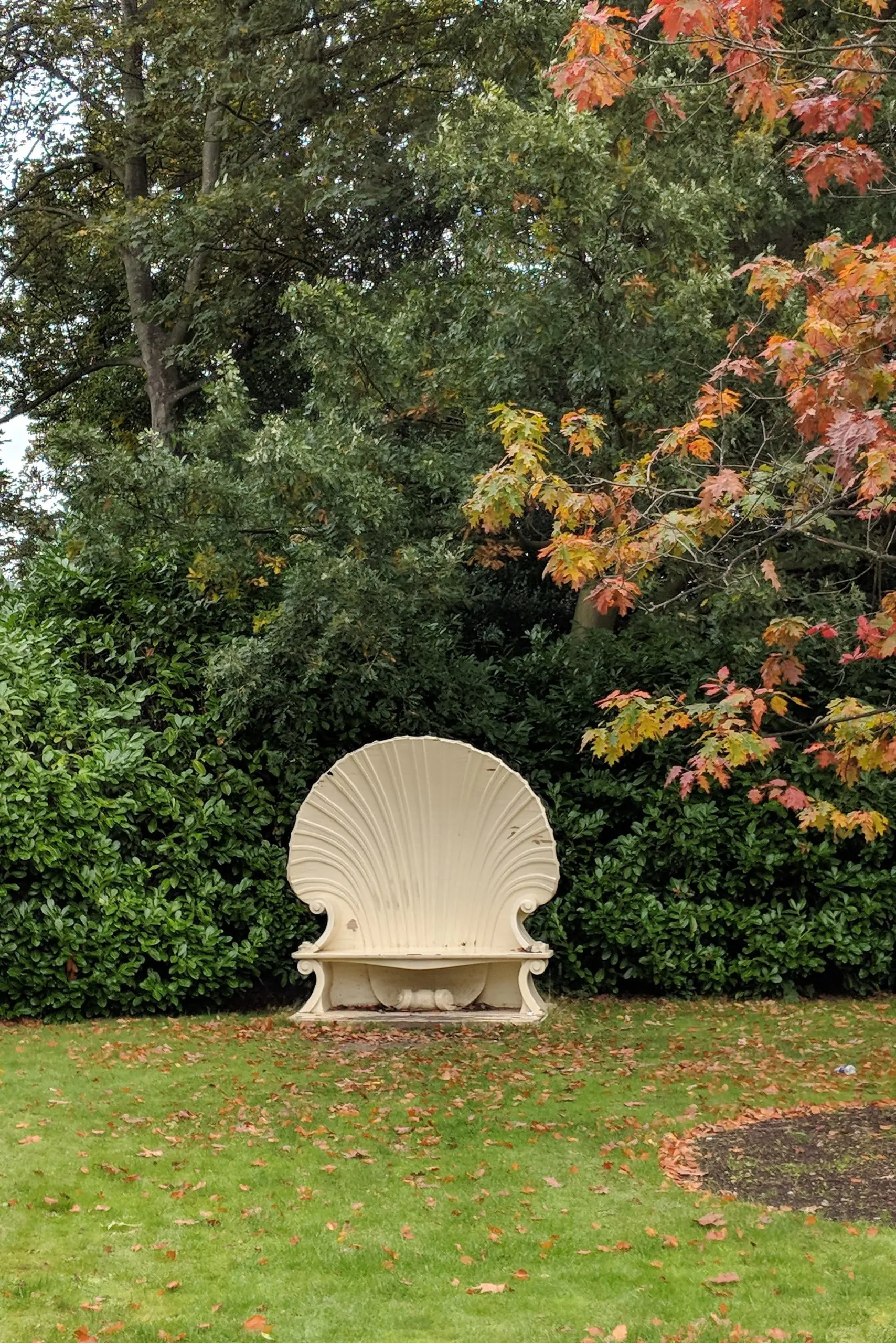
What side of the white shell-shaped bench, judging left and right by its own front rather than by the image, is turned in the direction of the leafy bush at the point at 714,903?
left

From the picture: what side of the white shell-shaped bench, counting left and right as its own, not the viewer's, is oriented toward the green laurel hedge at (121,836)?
right

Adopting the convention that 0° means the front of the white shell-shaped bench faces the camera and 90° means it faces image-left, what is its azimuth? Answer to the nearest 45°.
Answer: approximately 0°
